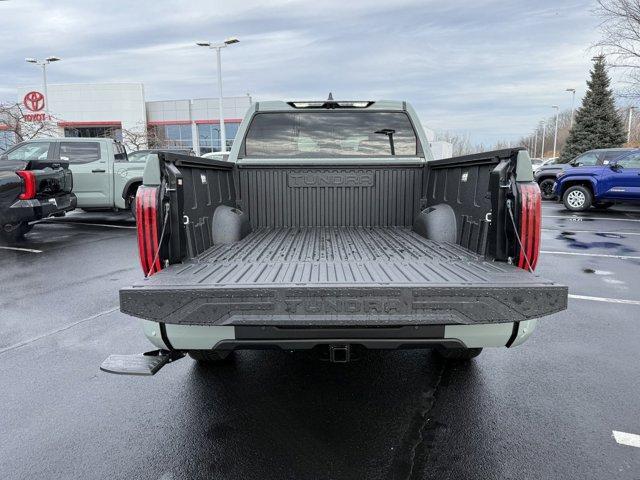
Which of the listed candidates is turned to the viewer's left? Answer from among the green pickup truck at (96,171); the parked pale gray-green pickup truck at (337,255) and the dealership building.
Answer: the green pickup truck

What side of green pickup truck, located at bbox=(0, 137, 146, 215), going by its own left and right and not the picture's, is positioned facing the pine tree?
back

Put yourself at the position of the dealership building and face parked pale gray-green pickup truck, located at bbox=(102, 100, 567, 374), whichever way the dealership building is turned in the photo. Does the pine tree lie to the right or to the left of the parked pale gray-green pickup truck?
left

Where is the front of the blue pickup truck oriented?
to the viewer's left

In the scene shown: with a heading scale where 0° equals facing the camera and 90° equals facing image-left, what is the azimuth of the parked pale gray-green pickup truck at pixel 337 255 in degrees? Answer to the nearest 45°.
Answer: approximately 180°

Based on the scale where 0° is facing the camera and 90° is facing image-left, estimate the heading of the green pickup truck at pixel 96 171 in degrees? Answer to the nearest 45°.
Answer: approximately 90°

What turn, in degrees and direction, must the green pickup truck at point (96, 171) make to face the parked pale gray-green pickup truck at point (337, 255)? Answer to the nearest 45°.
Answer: approximately 90° to its left

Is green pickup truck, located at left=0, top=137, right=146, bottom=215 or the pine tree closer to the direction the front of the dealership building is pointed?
the green pickup truck

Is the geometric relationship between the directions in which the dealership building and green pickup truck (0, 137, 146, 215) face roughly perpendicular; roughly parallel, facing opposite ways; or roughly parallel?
roughly perpendicular

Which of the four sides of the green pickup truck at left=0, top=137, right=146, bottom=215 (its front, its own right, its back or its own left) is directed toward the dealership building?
right

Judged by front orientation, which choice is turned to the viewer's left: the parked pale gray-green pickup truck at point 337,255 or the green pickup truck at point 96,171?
the green pickup truck
